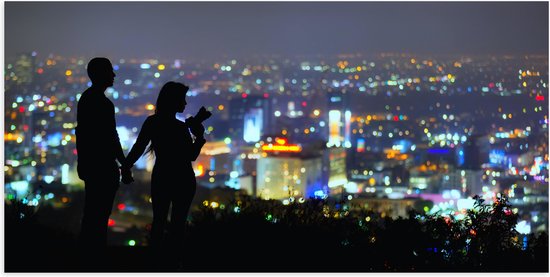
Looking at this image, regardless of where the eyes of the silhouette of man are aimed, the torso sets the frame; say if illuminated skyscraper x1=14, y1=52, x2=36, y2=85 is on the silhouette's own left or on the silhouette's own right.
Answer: on the silhouette's own left
